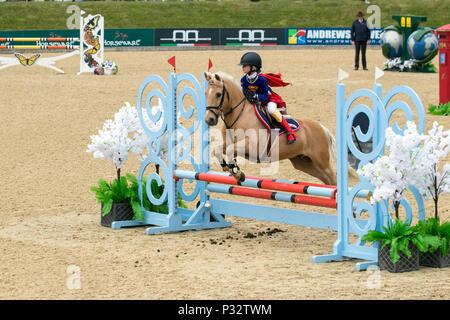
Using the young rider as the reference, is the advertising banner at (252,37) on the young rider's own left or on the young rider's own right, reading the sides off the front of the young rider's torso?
on the young rider's own right

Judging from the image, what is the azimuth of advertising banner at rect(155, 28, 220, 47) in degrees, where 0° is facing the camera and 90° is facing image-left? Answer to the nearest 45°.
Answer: approximately 0°

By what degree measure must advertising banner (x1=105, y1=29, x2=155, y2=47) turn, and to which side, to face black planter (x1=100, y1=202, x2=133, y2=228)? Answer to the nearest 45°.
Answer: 0° — it already faces it

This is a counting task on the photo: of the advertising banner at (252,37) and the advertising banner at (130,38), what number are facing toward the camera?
2

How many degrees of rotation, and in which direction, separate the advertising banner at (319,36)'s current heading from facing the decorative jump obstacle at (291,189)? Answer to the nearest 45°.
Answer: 0° — it already faces it

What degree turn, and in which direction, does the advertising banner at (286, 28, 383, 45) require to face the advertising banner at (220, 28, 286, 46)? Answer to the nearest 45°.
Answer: approximately 90° to its right

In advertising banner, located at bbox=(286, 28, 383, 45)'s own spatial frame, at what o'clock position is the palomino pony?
The palomino pony is roughly at 12 o'clock from the advertising banner.
